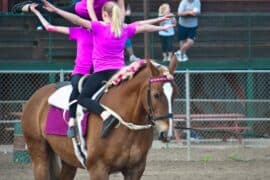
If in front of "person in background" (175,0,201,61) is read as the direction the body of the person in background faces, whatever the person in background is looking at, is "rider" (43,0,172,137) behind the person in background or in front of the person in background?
in front

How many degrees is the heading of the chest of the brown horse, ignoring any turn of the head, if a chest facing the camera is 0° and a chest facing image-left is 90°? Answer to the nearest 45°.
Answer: approximately 315°

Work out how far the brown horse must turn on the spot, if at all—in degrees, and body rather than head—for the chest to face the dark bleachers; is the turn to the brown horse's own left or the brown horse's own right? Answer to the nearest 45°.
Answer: approximately 135° to the brown horse's own left

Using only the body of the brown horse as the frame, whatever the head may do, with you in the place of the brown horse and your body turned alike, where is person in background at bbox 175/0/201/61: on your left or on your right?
on your left

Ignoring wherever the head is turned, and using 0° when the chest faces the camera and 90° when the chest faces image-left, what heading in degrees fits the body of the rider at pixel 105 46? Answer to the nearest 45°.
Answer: approximately 135°

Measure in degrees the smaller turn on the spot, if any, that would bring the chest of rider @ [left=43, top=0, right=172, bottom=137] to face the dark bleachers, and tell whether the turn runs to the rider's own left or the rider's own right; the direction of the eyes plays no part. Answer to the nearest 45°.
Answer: approximately 45° to the rider's own right

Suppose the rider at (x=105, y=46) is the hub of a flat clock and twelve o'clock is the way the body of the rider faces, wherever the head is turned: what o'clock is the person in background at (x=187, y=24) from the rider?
The person in background is roughly at 2 o'clock from the rider.

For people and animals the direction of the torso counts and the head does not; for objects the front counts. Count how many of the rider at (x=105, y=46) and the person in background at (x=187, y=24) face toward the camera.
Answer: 1

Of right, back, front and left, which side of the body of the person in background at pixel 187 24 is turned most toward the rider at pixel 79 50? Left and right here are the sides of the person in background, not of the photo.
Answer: front
